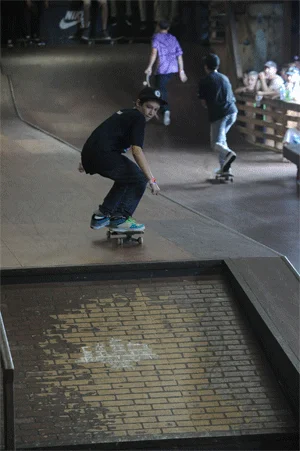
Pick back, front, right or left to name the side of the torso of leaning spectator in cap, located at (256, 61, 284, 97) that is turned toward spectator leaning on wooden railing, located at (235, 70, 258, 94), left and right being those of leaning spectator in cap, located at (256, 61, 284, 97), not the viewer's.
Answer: right

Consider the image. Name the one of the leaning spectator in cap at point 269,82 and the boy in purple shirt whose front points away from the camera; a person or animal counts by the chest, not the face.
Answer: the boy in purple shirt

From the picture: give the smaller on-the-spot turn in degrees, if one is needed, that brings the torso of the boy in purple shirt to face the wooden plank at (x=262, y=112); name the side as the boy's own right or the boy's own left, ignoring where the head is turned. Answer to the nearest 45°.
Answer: approximately 135° to the boy's own right

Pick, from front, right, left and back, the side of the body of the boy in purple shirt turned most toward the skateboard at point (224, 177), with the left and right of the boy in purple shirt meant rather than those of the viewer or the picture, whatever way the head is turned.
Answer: back

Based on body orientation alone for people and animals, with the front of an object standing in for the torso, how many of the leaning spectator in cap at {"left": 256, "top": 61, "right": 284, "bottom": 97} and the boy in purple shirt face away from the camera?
1

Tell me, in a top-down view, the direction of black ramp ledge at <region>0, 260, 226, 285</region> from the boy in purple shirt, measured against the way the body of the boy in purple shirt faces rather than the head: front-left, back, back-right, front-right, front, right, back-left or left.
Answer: back

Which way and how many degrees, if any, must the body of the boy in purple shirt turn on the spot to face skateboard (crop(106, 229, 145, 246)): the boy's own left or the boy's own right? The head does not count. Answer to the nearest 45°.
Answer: approximately 180°

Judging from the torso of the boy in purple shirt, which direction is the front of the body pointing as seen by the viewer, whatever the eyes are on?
away from the camera

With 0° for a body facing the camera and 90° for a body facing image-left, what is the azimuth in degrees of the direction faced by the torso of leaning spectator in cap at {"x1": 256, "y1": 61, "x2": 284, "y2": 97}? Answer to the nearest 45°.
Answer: approximately 45°

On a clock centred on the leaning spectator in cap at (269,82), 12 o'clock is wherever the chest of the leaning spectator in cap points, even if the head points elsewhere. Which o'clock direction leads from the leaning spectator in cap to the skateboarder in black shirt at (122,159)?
The skateboarder in black shirt is roughly at 11 o'clock from the leaning spectator in cap.

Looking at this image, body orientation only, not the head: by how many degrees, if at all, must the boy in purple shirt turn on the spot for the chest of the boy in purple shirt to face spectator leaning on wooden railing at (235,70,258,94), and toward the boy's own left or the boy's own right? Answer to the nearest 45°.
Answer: approximately 90° to the boy's own right
